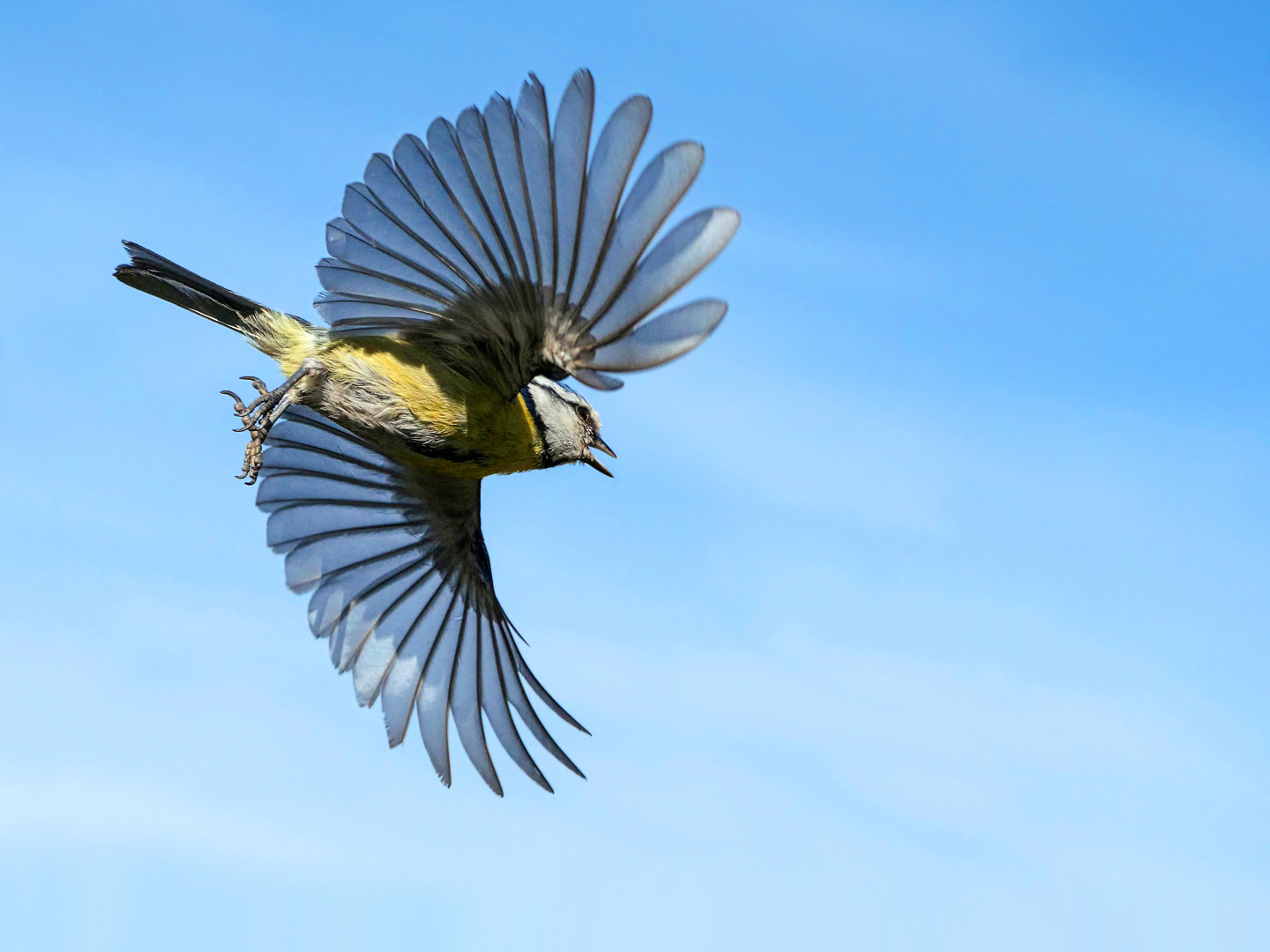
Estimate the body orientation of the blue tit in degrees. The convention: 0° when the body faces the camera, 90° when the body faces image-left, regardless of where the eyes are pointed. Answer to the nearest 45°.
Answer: approximately 270°
